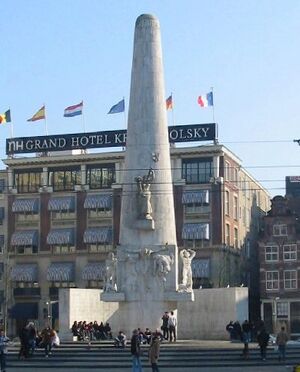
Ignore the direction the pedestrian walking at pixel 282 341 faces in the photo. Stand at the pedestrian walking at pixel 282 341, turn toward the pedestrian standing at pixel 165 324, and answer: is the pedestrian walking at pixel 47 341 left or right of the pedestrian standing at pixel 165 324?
left
